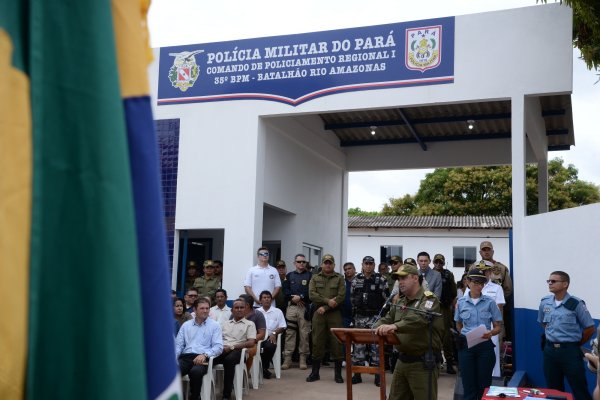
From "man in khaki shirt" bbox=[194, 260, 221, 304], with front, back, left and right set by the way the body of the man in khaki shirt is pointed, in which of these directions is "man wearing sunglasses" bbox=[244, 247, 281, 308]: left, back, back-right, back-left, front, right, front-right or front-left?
front-left

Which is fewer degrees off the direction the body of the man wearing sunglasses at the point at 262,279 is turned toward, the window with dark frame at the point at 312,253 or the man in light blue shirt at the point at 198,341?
the man in light blue shirt

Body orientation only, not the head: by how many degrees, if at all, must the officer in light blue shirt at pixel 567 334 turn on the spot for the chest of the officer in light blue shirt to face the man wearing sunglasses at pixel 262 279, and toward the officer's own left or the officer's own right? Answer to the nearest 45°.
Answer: approximately 90° to the officer's own right

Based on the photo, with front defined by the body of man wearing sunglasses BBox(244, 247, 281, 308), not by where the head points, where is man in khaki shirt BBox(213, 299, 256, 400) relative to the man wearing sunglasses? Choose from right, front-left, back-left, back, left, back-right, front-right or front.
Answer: front

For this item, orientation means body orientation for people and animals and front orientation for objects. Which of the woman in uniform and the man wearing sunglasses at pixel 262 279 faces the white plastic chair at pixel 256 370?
the man wearing sunglasses

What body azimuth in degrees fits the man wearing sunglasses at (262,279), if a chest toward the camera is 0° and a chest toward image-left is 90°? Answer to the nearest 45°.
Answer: approximately 0°

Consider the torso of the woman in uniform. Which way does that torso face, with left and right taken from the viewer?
facing the viewer

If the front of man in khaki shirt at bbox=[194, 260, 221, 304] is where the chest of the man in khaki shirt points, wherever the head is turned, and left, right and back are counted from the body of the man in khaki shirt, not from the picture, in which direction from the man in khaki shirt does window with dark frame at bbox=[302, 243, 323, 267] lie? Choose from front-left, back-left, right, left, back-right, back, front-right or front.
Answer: back-left

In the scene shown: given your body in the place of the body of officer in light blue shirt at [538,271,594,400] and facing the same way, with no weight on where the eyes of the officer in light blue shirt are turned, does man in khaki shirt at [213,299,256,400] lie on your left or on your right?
on your right

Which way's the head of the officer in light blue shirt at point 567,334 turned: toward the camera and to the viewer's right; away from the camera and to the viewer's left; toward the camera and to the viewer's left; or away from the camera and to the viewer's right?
toward the camera and to the viewer's left

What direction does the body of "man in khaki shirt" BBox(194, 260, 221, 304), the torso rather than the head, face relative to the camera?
toward the camera

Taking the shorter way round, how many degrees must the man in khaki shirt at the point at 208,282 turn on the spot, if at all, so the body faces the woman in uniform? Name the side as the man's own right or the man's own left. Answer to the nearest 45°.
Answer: approximately 45° to the man's own left

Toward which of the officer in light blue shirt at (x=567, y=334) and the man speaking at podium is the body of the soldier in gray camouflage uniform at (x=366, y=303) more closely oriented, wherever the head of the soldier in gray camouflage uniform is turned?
the man speaking at podium

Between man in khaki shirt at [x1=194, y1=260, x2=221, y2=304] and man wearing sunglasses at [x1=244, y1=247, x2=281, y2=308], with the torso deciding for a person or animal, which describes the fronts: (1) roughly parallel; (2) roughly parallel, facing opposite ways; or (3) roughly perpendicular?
roughly parallel
